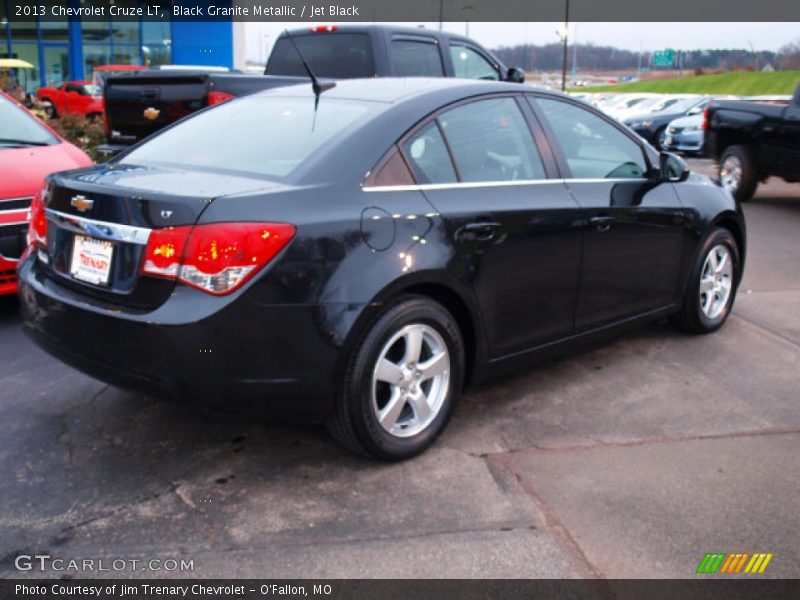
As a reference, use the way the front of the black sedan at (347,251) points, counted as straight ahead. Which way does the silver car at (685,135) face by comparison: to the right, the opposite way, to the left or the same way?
the opposite way

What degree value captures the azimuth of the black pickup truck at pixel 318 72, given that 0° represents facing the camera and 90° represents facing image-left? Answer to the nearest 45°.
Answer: approximately 225°

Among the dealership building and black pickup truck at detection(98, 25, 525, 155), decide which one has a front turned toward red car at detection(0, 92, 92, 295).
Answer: the dealership building

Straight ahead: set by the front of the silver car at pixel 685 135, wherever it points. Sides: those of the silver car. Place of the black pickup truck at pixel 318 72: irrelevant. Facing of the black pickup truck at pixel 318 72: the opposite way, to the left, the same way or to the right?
the opposite way

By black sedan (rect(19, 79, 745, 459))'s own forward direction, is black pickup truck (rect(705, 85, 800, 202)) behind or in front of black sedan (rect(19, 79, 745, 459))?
in front

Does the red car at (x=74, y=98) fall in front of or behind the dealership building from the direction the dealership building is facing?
in front

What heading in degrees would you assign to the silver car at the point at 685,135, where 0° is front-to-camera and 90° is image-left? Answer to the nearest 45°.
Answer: approximately 45°

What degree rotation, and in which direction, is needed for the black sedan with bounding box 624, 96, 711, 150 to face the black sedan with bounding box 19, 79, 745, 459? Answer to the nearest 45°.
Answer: approximately 45° to its left

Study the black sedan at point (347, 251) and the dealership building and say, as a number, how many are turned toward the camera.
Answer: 1

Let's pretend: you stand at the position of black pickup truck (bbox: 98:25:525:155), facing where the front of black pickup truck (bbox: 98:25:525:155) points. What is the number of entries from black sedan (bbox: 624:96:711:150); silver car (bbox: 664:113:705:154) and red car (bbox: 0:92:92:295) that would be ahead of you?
2

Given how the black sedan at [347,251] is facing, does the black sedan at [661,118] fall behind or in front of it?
in front

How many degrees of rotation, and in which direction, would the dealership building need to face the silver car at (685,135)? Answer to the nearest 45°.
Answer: approximately 45° to its left

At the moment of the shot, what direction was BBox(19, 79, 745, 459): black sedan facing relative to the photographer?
facing away from the viewer and to the right of the viewer
